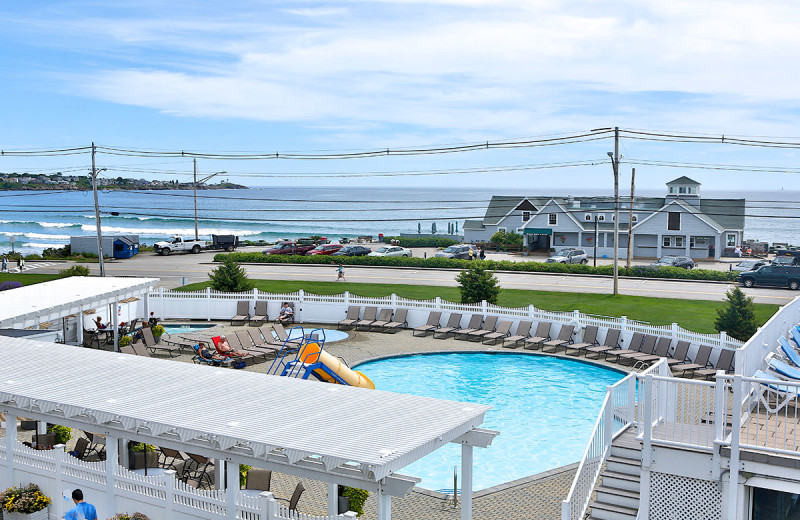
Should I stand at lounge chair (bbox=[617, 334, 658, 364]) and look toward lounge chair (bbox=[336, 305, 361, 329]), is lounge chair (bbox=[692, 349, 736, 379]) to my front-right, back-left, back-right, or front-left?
back-left

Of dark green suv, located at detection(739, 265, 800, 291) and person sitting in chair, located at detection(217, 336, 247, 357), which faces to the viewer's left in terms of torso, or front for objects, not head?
the dark green suv

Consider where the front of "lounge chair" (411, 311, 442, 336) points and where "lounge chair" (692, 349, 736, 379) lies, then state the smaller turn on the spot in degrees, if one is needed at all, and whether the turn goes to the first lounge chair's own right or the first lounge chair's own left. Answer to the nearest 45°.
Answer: approximately 90° to the first lounge chair's own left

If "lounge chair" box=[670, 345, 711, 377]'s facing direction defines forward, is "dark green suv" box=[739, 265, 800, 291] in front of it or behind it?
behind

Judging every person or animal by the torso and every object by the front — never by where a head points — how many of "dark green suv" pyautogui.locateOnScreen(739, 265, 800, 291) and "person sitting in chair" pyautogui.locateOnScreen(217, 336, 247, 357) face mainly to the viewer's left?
1

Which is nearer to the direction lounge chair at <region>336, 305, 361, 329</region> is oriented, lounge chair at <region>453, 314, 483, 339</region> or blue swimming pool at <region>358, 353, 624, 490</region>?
the blue swimming pool
